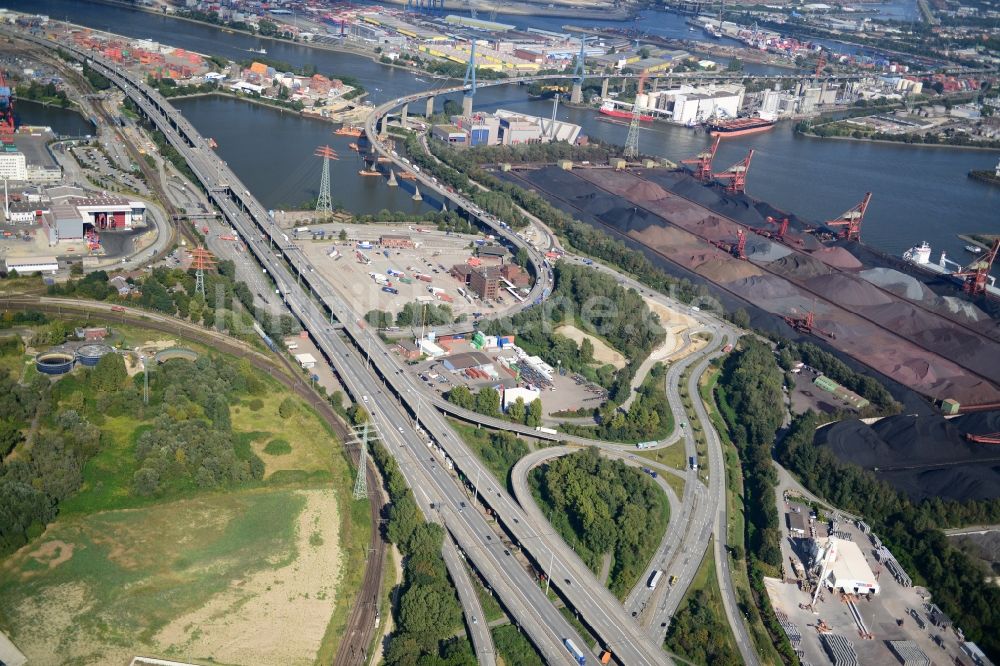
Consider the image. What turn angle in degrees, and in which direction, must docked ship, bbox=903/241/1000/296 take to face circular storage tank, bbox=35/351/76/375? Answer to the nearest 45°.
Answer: approximately 90° to its right

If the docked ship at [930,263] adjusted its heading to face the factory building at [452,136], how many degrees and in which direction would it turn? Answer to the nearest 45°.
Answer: approximately 135° to its right

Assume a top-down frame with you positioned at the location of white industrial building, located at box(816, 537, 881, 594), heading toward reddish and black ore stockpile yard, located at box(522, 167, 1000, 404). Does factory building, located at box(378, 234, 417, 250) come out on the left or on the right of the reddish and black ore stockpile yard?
left

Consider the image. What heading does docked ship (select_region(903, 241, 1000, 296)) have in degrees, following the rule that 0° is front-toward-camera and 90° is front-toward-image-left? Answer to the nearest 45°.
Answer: approximately 315°

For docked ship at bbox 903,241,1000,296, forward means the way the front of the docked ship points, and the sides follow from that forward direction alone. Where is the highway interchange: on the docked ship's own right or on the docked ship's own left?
on the docked ship's own right

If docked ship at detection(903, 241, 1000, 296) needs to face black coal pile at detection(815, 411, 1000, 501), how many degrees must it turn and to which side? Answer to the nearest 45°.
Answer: approximately 45° to its right

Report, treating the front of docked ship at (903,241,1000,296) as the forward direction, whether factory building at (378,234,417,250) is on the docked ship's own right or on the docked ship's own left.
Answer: on the docked ship's own right

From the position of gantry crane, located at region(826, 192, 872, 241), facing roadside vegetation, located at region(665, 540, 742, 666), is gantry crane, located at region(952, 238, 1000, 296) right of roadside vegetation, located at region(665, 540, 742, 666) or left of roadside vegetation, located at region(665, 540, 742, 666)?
left
